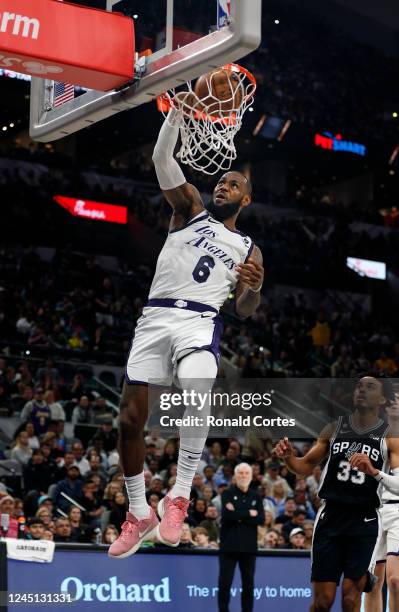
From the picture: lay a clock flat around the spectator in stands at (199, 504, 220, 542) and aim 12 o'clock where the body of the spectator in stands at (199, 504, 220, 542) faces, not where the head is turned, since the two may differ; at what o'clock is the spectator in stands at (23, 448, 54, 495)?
the spectator in stands at (23, 448, 54, 495) is roughly at 5 o'clock from the spectator in stands at (199, 504, 220, 542).

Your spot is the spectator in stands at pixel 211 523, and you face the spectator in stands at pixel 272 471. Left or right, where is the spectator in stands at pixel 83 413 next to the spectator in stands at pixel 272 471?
left

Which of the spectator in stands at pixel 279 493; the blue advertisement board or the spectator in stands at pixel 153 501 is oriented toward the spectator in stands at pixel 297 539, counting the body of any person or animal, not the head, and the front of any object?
the spectator in stands at pixel 279 493

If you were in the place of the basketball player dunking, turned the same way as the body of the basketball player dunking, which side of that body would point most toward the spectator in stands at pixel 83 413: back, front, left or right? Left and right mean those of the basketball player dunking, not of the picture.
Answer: back

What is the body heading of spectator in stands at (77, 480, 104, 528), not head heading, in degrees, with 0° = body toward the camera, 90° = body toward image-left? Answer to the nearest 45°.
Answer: approximately 0°

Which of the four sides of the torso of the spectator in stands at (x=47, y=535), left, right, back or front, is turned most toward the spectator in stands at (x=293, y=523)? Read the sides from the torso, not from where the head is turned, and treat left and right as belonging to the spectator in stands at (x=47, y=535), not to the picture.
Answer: left

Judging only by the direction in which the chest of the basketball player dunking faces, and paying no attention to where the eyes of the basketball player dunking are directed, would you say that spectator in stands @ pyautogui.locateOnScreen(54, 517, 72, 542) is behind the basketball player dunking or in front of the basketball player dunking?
behind
